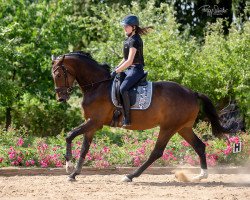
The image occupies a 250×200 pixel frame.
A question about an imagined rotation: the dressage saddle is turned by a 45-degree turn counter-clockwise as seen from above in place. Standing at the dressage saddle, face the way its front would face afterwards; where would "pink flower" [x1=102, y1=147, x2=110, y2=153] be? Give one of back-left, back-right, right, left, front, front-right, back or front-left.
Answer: back-right

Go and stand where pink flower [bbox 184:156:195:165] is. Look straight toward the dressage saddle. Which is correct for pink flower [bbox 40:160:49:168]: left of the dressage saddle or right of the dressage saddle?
right

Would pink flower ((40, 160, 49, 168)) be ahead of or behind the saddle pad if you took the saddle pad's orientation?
ahead

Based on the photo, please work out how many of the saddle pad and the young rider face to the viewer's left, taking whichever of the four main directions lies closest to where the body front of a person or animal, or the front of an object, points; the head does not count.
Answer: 2

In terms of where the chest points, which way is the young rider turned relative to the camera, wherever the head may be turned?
to the viewer's left

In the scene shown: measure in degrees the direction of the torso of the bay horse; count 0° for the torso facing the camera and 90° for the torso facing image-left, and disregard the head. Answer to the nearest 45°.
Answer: approximately 90°

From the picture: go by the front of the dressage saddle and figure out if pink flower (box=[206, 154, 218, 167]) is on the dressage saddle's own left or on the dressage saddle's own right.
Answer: on the dressage saddle's own right

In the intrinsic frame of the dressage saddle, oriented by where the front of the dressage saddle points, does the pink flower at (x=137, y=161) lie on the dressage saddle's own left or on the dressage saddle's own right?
on the dressage saddle's own right

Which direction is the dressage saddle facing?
to the viewer's left

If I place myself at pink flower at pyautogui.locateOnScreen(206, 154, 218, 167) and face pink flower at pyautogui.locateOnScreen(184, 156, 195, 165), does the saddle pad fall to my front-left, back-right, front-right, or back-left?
front-left

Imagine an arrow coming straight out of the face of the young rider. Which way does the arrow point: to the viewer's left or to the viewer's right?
to the viewer's left

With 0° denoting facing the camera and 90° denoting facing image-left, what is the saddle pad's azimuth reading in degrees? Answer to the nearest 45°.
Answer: approximately 90°
